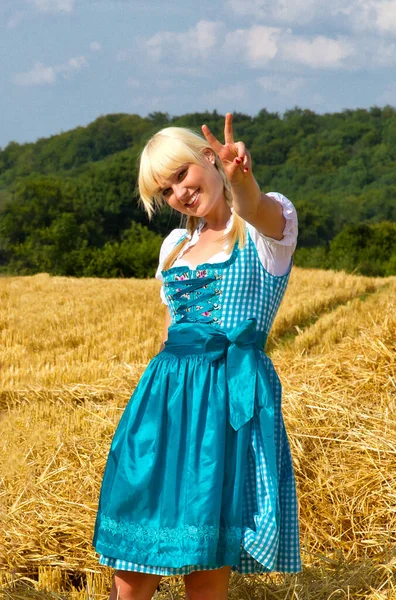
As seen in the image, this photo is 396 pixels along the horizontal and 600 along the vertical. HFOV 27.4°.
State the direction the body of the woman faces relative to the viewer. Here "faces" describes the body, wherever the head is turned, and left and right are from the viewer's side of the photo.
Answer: facing the viewer and to the left of the viewer
